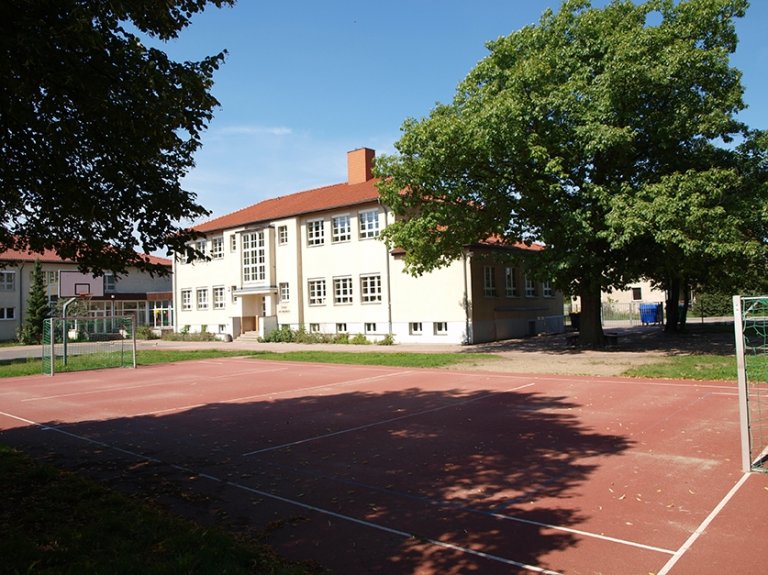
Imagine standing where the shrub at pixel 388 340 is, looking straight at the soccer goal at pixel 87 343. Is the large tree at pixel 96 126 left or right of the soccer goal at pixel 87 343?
left

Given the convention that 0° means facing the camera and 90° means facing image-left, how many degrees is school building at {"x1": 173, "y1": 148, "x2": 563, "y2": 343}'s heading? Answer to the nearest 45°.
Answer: approximately 45°

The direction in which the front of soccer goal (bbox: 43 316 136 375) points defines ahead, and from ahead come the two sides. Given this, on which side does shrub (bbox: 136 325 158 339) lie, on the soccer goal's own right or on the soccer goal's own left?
on the soccer goal's own left

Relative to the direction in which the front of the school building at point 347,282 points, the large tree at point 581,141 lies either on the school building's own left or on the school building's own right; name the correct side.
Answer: on the school building's own left

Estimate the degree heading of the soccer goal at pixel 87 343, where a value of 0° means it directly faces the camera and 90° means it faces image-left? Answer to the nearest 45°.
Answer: approximately 315°

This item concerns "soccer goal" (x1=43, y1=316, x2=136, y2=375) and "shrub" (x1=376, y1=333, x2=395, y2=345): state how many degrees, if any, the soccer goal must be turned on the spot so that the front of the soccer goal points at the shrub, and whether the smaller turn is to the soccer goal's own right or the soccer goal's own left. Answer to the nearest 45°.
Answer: approximately 45° to the soccer goal's own left

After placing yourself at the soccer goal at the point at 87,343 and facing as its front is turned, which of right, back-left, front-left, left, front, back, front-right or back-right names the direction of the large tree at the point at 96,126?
front-right

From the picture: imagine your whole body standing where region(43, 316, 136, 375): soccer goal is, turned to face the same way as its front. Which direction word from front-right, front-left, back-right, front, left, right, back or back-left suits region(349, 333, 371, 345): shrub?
front-left

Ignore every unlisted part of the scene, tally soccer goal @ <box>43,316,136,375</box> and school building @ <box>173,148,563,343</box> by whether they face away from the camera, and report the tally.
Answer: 0
